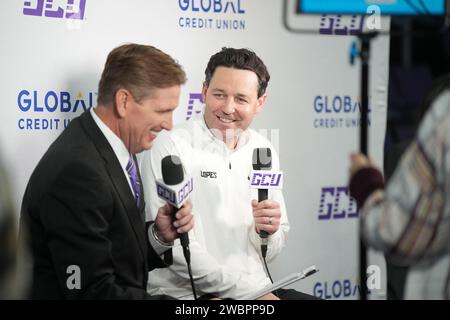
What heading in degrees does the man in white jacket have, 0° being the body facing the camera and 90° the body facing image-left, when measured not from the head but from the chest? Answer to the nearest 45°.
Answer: approximately 0°

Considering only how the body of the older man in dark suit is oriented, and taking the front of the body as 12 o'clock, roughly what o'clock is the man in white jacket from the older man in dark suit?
The man in white jacket is roughly at 11 o'clock from the older man in dark suit.

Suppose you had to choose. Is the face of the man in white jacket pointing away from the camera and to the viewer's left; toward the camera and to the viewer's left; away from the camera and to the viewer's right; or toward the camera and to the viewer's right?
toward the camera and to the viewer's left

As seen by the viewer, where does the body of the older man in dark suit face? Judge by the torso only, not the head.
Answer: to the viewer's right

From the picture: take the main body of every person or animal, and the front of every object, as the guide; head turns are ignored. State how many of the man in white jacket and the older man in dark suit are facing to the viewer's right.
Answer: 1

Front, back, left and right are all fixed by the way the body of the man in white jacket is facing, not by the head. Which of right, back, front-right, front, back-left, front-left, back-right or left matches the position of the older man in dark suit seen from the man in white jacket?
front-right

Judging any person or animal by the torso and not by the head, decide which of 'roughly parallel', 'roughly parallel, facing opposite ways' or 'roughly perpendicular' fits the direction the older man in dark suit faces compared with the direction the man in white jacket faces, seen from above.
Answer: roughly perpendicular
